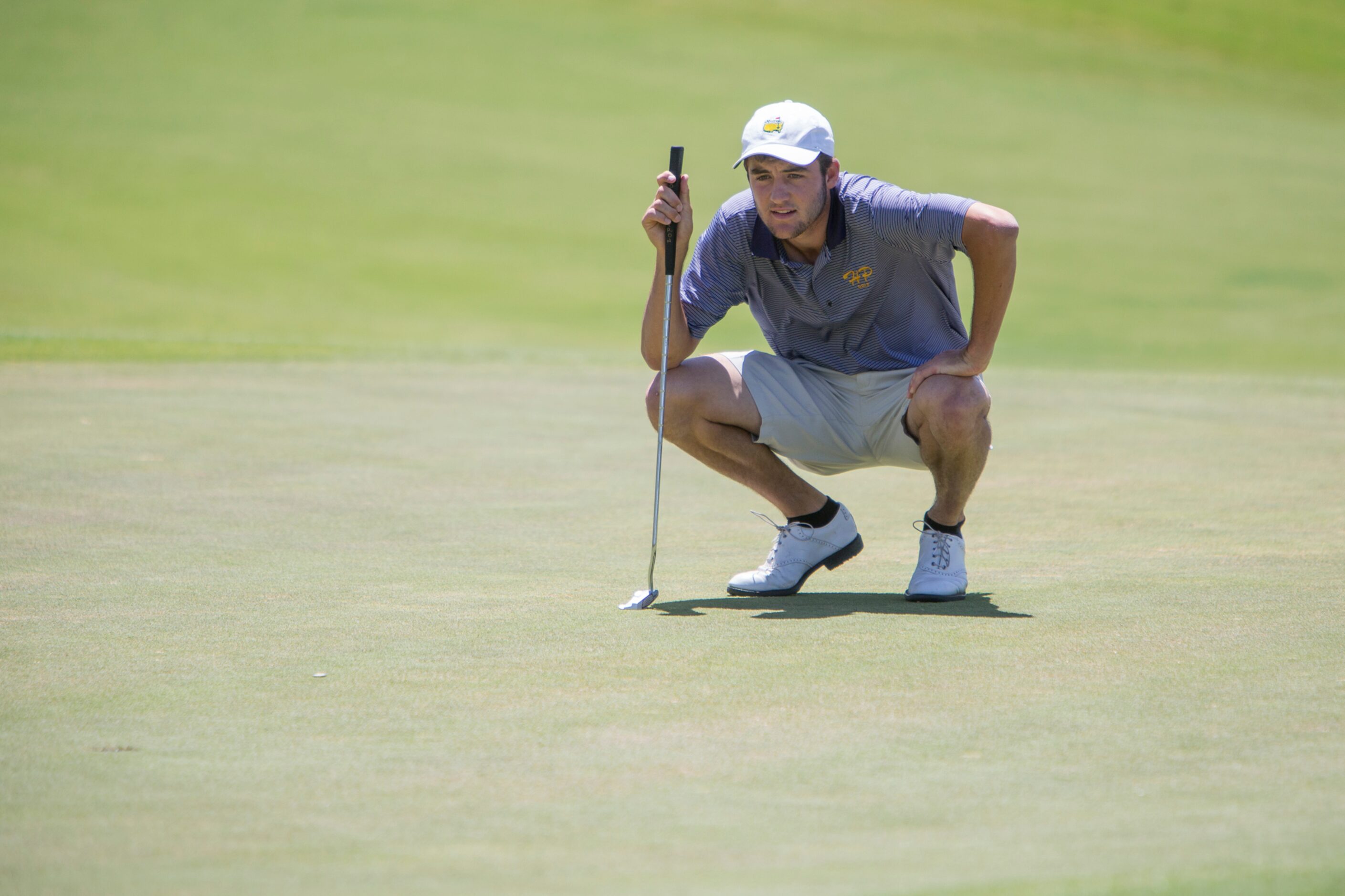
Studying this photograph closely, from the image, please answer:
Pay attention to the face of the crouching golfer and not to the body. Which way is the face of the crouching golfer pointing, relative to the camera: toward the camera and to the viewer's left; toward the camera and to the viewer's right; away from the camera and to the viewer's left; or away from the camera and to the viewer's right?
toward the camera and to the viewer's left

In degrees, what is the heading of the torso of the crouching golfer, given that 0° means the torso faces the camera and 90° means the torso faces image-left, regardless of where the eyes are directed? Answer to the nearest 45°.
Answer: approximately 45°
